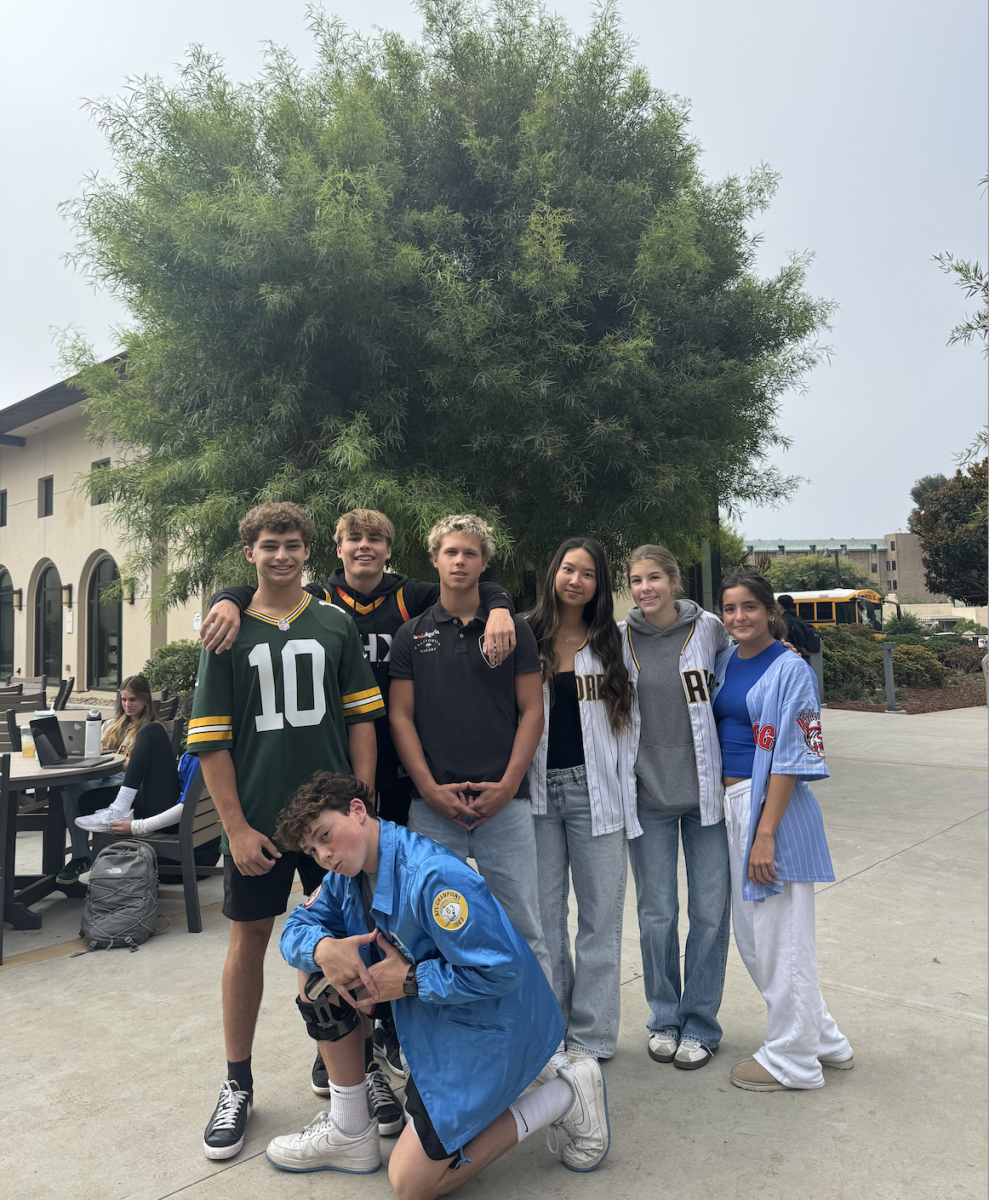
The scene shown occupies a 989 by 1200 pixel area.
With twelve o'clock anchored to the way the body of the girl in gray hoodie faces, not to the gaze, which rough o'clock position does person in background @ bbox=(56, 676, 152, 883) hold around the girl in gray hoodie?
The person in background is roughly at 4 o'clock from the girl in gray hoodie.

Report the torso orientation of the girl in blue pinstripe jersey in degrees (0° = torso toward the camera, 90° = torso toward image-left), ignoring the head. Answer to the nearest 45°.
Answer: approximately 45°

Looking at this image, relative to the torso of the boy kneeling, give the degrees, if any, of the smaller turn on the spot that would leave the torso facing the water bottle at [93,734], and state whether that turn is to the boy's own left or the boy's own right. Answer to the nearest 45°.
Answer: approximately 90° to the boy's own right

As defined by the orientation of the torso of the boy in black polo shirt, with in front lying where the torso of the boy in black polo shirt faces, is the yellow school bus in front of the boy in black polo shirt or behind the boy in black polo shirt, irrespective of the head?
behind

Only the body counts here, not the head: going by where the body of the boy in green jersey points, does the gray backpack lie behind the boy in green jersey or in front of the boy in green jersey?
behind

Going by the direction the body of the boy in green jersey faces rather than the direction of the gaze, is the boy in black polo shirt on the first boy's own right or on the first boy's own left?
on the first boy's own left

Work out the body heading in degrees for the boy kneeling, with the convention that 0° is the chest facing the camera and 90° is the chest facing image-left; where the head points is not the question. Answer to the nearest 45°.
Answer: approximately 45°

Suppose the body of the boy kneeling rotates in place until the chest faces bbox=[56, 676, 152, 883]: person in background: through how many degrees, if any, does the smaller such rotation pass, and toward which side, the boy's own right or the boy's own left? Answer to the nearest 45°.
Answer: approximately 90° to the boy's own right

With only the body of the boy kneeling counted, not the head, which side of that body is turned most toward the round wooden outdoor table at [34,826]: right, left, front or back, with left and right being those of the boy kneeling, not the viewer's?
right
